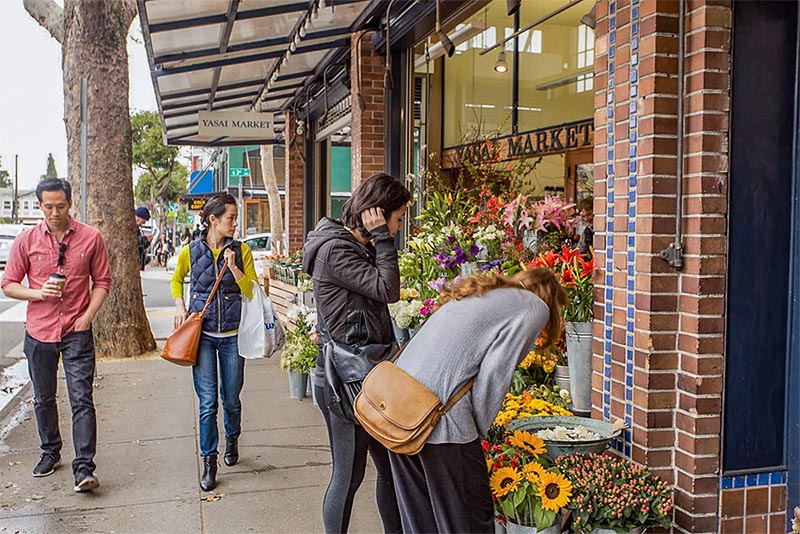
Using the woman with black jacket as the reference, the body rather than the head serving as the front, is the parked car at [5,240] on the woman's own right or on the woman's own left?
on the woman's own left

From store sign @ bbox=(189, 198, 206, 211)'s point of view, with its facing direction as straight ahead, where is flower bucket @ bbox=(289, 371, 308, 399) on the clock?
The flower bucket is roughly at 12 o'clock from the store sign.

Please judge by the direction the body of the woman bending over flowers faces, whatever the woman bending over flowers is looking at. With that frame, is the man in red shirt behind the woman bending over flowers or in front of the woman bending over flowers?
behind

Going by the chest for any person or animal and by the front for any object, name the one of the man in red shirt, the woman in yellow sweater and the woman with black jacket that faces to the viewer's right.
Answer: the woman with black jacket

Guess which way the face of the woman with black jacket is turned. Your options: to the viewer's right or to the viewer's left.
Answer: to the viewer's right

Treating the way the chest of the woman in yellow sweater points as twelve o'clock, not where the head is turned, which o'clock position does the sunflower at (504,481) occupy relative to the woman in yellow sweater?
The sunflower is roughly at 11 o'clock from the woman in yellow sweater.

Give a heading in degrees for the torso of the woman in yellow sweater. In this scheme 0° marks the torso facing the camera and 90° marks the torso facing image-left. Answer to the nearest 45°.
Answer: approximately 0°

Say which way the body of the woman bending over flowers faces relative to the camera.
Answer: to the viewer's right

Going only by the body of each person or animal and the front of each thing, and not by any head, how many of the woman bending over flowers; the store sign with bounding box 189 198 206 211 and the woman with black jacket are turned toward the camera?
1

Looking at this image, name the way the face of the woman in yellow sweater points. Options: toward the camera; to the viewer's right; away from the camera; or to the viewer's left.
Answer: to the viewer's right

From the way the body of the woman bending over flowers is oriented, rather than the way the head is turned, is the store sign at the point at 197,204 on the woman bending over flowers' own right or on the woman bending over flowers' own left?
on the woman bending over flowers' own left

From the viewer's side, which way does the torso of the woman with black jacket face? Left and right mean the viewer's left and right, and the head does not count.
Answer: facing to the right of the viewer

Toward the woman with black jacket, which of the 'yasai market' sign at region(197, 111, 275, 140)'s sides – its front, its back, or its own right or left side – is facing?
front

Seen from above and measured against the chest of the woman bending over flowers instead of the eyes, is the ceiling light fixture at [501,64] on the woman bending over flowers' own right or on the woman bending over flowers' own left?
on the woman bending over flowers' own left
